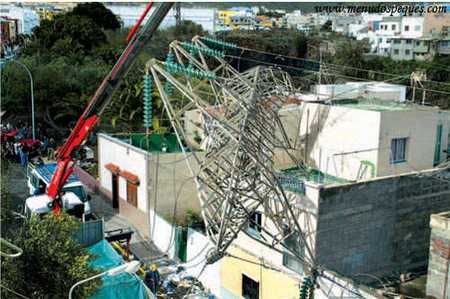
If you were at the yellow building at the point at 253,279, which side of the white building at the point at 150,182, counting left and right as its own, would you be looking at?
left

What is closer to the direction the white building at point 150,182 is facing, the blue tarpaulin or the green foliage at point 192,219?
the blue tarpaulin

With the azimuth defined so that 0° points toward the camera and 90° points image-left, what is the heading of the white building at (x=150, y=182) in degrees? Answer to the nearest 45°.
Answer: approximately 45°

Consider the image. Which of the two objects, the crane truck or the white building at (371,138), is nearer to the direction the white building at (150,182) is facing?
the crane truck

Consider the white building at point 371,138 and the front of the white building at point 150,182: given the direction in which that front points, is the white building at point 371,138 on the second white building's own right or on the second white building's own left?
on the second white building's own left

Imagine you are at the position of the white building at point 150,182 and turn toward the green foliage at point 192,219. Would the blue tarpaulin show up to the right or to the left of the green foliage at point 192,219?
right

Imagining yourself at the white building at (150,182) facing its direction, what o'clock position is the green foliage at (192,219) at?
The green foliage is roughly at 9 o'clock from the white building.

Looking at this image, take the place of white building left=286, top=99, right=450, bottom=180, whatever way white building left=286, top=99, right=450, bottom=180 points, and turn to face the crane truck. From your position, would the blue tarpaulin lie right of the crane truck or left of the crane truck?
left

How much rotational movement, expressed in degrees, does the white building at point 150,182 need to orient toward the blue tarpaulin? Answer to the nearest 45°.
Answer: approximately 45° to its left

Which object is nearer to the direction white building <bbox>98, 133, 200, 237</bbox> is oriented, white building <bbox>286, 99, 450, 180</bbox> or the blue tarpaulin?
the blue tarpaulin
